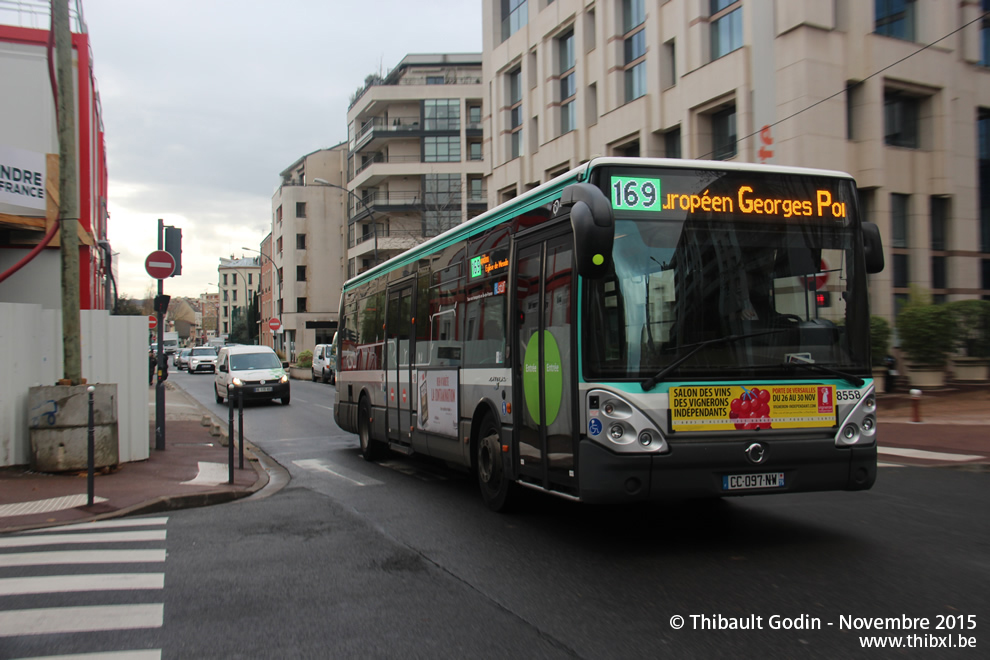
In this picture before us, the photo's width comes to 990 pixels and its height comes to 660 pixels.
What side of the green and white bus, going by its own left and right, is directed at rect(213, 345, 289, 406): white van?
back

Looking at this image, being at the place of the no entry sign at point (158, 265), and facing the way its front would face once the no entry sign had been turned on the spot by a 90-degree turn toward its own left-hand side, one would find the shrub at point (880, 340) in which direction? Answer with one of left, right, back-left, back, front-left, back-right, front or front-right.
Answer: front

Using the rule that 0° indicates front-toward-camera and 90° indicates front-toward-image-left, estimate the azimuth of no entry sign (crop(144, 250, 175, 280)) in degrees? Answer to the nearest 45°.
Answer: approximately 0°

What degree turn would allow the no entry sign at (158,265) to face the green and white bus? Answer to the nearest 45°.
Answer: approximately 45° to its left

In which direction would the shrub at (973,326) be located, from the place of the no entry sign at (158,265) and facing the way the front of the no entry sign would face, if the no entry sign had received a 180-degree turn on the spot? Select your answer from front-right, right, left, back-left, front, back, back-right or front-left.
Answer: right

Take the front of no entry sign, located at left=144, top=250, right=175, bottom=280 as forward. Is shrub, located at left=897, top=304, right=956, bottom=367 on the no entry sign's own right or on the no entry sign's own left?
on the no entry sign's own left

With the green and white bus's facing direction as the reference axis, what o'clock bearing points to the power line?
The power line is roughly at 8 o'clock from the green and white bus.

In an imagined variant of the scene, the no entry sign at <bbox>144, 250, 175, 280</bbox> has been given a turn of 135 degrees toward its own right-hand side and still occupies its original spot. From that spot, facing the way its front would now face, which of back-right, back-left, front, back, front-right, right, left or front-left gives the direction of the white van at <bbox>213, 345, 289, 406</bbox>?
front-right

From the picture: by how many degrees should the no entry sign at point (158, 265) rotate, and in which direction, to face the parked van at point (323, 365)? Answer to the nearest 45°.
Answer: approximately 180°

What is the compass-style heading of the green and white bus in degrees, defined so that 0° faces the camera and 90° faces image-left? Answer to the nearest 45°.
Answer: approximately 315°

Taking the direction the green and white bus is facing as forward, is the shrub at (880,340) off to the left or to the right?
on its left
